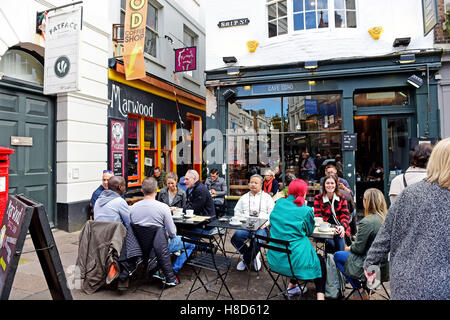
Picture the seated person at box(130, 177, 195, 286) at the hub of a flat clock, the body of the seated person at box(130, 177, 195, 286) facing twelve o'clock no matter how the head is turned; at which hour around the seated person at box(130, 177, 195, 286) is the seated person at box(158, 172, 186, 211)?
the seated person at box(158, 172, 186, 211) is roughly at 11 o'clock from the seated person at box(130, 177, 195, 286).

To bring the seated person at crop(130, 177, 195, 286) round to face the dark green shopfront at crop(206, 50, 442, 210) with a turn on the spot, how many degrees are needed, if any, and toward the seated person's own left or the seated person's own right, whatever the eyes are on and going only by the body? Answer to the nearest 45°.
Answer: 0° — they already face it

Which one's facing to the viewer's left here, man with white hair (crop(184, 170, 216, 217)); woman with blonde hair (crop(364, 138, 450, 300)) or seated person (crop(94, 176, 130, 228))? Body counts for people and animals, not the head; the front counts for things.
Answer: the man with white hair

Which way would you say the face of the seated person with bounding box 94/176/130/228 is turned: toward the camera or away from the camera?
away from the camera

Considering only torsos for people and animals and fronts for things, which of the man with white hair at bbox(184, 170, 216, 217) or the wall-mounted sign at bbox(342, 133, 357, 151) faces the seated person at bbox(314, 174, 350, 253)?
the wall-mounted sign

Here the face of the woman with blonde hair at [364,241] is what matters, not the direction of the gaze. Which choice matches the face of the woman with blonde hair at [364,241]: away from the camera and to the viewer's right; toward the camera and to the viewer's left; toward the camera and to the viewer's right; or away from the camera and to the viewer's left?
away from the camera and to the viewer's left

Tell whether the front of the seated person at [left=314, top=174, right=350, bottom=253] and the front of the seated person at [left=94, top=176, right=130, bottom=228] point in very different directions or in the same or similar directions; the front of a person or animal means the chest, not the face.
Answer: very different directions

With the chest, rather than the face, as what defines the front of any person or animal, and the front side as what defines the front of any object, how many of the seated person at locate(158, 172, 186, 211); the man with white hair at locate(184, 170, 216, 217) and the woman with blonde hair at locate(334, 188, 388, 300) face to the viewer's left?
2

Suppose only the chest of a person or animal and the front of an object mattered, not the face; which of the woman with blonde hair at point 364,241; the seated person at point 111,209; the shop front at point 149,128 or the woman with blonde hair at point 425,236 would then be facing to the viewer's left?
the woman with blonde hair at point 364,241

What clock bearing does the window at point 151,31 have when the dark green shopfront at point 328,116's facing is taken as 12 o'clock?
The window is roughly at 3 o'clock from the dark green shopfront.

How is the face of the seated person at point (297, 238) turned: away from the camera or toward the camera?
away from the camera
